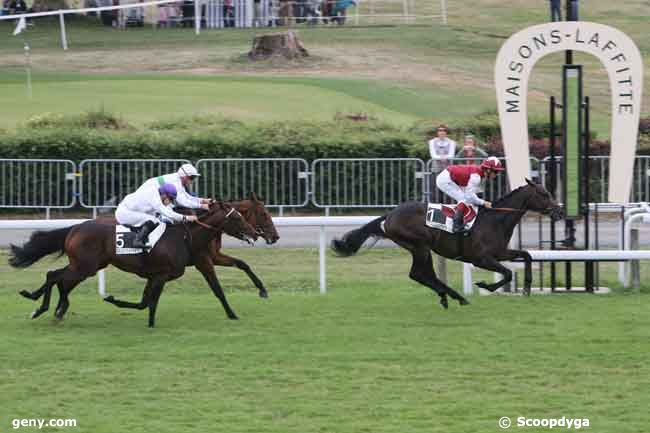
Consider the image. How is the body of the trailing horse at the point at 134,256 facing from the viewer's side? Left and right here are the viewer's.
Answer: facing to the right of the viewer

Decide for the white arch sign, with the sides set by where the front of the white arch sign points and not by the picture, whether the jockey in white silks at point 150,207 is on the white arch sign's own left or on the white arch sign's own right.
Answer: on the white arch sign's own right

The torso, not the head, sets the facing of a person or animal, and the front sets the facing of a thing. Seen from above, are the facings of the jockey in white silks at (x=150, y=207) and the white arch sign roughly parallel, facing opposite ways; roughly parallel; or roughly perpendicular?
roughly perpendicular

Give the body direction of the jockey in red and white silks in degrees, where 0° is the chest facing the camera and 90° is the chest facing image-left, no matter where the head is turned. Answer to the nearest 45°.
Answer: approximately 270°

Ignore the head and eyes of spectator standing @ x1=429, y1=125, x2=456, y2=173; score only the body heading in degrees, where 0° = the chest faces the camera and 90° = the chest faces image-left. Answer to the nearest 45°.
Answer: approximately 0°

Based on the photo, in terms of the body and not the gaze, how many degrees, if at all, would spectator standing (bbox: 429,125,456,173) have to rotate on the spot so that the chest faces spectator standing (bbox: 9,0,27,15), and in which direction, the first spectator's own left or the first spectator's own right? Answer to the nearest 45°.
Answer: approximately 135° to the first spectator's own right

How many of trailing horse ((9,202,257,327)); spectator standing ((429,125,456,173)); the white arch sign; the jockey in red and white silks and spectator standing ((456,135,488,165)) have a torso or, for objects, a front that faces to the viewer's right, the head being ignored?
2

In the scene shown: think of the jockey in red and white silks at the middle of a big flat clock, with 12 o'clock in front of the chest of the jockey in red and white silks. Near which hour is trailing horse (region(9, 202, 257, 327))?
The trailing horse is roughly at 5 o'clock from the jockey in red and white silks.

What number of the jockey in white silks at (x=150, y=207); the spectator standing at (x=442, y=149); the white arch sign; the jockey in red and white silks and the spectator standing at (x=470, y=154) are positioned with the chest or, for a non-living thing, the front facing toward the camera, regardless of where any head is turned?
3

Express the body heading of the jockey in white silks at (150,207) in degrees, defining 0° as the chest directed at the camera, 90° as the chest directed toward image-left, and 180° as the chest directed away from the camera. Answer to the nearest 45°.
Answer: approximately 270°

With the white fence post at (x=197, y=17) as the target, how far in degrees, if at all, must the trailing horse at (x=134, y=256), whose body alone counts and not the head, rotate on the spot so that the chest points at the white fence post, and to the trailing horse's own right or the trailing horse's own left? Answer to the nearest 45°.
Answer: approximately 90° to the trailing horse's own left
